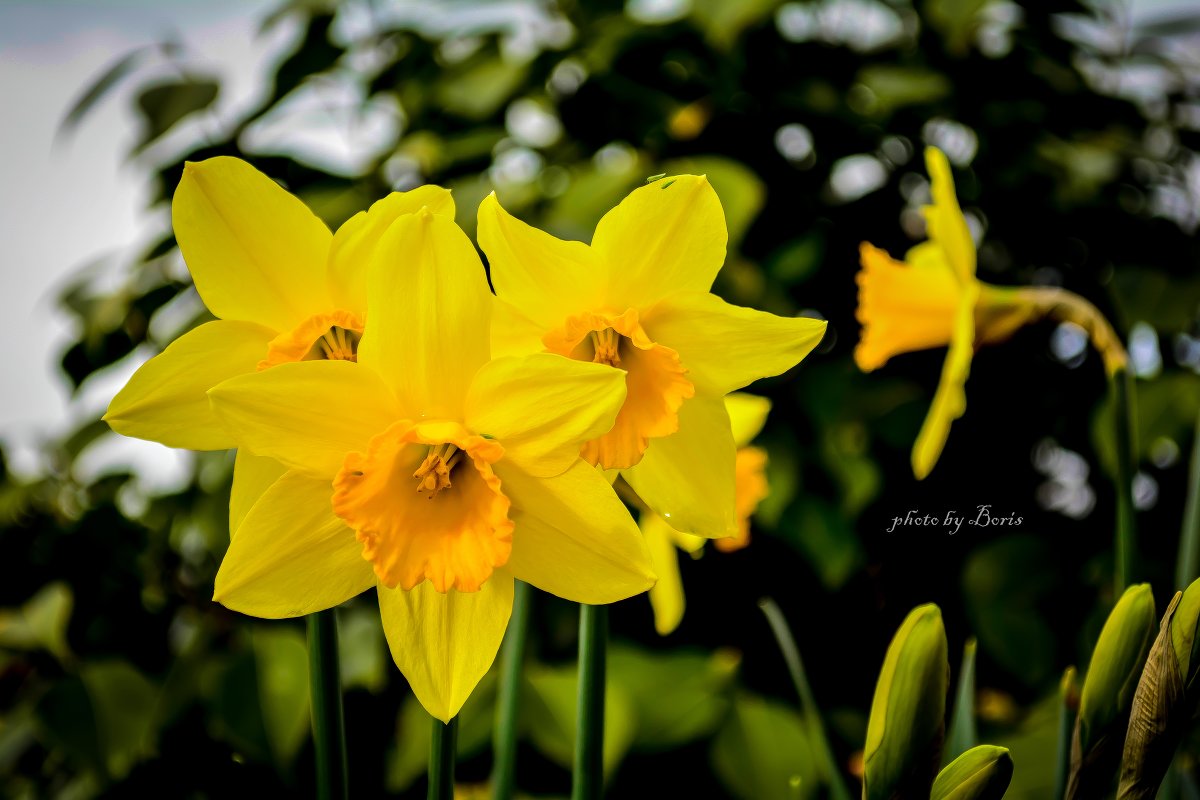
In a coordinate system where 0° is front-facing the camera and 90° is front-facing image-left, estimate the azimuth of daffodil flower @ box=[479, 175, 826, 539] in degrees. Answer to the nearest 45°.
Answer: approximately 0°

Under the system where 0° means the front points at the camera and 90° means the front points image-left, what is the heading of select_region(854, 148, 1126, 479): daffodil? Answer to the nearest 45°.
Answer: approximately 90°

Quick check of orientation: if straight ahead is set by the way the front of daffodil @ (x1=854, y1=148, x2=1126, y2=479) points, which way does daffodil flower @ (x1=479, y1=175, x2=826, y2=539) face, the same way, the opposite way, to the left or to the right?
to the left
